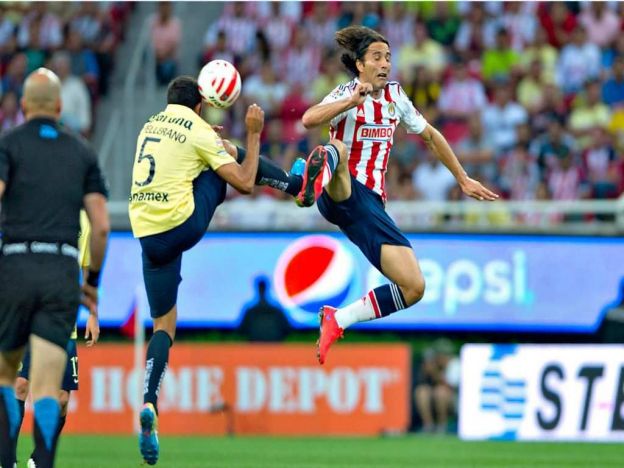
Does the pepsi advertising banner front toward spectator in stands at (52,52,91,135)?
no

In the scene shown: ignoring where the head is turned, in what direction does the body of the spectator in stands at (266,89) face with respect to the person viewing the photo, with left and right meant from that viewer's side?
facing the viewer

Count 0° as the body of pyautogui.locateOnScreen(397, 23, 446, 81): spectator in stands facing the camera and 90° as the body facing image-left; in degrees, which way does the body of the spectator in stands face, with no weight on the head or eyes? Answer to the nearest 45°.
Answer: approximately 0°

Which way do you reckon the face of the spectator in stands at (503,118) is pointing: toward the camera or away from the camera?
toward the camera

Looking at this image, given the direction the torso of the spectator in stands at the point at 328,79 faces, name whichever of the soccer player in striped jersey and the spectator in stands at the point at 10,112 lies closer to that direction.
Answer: the soccer player in striped jersey

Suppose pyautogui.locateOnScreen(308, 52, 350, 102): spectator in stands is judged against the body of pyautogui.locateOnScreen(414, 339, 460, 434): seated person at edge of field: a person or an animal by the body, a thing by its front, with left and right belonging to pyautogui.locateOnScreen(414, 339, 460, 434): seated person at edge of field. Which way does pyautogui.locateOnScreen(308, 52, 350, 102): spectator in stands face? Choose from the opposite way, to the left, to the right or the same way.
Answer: the same way

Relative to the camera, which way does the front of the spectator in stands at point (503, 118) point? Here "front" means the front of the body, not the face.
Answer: toward the camera

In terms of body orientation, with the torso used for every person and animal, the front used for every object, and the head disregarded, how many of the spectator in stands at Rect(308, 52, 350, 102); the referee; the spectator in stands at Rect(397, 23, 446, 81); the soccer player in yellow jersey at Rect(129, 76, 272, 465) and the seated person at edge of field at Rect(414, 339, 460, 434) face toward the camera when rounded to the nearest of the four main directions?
3

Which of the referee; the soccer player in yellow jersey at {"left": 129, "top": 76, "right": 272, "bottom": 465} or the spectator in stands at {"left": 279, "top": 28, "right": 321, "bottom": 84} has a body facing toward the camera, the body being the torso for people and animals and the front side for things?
the spectator in stands

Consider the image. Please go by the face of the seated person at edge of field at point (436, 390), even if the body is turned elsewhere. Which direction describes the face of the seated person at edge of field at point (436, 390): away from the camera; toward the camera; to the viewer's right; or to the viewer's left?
toward the camera

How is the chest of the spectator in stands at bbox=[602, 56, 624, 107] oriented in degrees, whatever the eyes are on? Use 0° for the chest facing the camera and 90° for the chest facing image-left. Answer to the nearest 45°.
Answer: approximately 0°

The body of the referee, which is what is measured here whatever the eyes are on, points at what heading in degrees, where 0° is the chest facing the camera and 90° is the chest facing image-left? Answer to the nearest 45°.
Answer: approximately 180°

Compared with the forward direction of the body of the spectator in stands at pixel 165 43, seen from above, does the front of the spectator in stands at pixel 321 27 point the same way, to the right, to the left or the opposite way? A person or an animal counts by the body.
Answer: the same way

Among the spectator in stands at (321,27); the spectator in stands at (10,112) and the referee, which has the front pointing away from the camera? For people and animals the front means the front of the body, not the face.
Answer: the referee

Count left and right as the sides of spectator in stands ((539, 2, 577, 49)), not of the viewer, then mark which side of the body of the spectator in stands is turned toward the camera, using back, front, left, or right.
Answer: front

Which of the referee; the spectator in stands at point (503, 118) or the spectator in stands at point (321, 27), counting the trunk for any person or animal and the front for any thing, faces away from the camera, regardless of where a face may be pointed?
the referee

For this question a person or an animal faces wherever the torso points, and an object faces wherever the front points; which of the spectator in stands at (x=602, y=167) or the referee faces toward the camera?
the spectator in stands

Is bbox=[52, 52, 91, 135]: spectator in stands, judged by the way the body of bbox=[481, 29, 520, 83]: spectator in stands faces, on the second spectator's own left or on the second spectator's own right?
on the second spectator's own right

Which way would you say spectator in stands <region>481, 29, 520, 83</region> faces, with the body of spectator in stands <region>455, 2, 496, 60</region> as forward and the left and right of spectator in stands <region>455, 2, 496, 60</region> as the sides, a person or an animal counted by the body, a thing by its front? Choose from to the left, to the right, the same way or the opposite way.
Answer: the same way

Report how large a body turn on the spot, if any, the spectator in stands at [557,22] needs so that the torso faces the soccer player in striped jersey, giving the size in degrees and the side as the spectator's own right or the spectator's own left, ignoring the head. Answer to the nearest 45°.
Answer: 0° — they already face them

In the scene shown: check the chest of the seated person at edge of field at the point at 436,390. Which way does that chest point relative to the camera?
toward the camera
